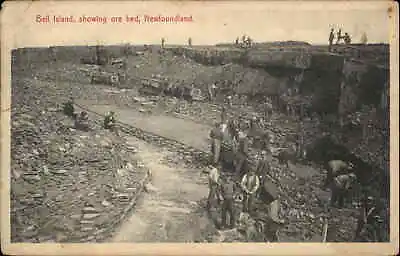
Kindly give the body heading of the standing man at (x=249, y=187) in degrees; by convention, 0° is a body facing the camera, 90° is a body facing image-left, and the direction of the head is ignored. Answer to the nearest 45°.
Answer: approximately 0°
